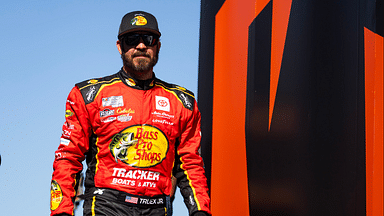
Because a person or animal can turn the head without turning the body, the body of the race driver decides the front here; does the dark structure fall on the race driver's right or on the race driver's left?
on the race driver's left

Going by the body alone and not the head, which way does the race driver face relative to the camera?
toward the camera
